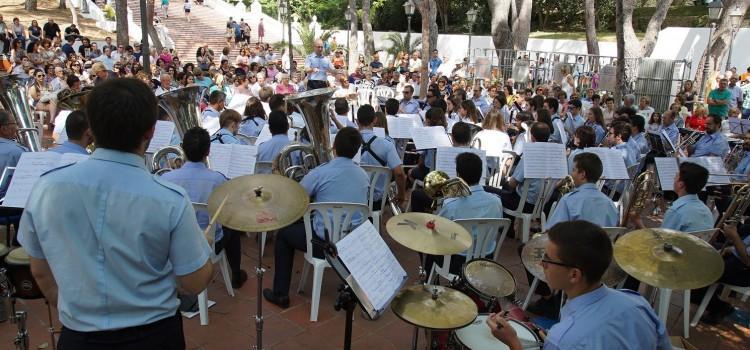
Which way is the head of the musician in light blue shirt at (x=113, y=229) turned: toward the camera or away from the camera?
away from the camera

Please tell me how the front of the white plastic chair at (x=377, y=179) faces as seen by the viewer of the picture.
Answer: facing away from the viewer and to the left of the viewer

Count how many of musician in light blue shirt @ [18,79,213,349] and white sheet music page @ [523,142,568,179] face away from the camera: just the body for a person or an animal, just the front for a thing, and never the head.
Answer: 1

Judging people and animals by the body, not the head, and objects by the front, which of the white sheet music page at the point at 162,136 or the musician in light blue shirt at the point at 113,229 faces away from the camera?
the musician in light blue shirt

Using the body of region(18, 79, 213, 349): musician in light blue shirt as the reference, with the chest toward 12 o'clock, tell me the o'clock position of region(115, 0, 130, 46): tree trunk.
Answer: The tree trunk is roughly at 12 o'clock from the musician in light blue shirt.

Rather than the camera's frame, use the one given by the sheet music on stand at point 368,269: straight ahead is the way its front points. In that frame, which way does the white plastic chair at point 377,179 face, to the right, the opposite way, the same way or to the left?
the opposite way

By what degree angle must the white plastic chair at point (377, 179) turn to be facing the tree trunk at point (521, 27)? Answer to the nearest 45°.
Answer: approximately 45° to its right

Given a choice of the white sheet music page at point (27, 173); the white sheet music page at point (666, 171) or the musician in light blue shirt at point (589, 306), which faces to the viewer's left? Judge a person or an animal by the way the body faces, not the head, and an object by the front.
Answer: the musician in light blue shirt

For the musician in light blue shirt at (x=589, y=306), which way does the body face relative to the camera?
to the viewer's left

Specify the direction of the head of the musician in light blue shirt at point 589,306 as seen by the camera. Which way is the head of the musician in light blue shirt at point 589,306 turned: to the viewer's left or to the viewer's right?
to the viewer's left

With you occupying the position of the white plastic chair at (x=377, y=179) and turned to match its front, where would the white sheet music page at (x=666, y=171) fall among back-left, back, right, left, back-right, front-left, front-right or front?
back-right

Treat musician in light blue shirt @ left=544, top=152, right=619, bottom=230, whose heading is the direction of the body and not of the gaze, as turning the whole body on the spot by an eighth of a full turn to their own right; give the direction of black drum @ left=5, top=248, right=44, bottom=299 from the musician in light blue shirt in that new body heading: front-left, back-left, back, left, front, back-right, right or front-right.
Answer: back-left
